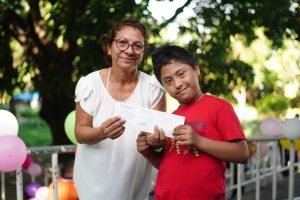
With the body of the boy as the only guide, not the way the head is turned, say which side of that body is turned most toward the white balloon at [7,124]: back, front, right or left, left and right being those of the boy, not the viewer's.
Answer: right

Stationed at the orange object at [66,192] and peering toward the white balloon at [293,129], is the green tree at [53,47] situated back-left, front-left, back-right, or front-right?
back-left

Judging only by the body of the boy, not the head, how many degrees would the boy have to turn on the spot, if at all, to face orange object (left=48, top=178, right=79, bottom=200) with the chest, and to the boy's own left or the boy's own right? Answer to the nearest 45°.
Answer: approximately 90° to the boy's own right

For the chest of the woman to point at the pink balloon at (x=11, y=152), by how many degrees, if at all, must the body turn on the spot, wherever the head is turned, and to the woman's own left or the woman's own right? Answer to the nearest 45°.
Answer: approximately 135° to the woman's own right

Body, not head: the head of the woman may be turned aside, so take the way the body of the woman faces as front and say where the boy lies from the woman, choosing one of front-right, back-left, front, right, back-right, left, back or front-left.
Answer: front-left

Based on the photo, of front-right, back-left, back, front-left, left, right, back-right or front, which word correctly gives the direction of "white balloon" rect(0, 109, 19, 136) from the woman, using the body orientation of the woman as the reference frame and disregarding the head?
back-right

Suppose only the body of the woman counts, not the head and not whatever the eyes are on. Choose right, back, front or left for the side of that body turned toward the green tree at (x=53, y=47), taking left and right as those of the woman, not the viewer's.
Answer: back

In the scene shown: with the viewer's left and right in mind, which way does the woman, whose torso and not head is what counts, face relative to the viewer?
facing the viewer

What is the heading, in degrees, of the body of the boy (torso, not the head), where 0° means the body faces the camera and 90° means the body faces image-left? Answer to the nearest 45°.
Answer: approximately 45°

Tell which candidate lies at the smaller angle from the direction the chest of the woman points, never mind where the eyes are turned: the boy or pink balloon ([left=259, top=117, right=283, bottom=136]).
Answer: the boy
